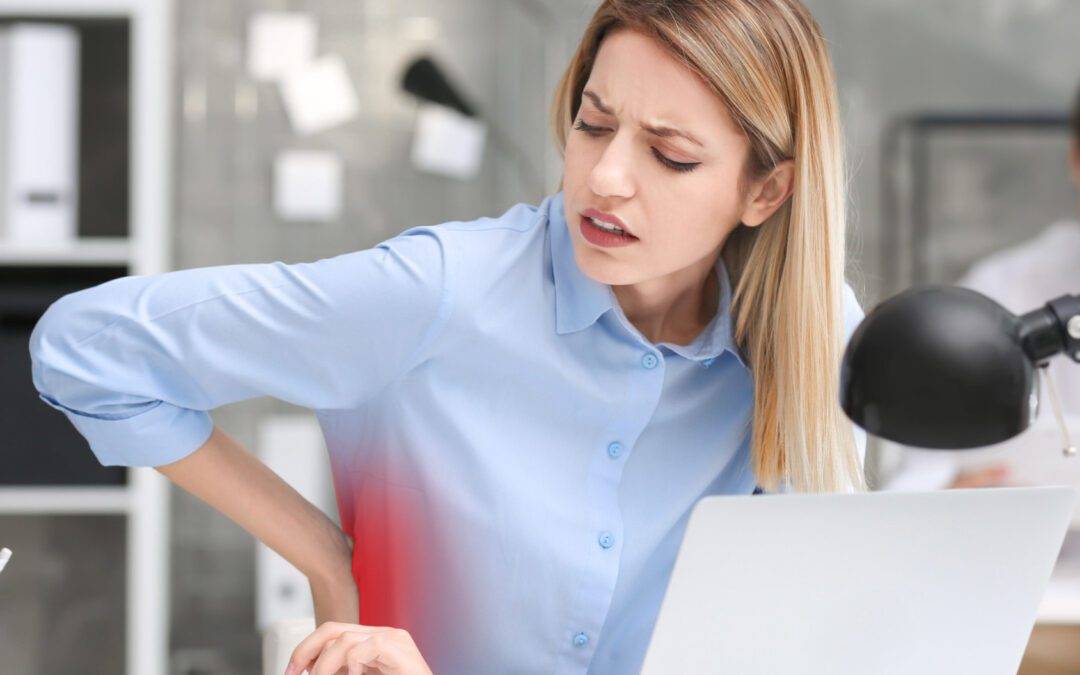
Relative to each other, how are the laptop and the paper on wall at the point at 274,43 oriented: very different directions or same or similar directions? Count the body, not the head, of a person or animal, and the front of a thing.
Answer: very different directions

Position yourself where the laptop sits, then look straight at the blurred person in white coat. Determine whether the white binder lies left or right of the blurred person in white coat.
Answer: left

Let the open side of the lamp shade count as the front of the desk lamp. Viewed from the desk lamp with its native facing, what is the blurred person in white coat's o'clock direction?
The blurred person in white coat is roughly at 3 o'clock from the desk lamp.

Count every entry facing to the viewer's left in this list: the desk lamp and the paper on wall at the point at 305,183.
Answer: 1

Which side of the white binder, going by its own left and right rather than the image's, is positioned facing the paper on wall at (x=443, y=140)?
left

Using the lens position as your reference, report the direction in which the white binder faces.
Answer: facing the viewer

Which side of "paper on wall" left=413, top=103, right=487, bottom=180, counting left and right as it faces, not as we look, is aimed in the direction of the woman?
front

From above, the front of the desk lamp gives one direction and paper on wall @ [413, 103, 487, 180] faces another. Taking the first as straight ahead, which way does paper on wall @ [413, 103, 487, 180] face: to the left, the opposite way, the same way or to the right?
to the left

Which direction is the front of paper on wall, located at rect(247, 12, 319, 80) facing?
toward the camera

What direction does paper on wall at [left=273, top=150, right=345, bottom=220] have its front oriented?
toward the camera

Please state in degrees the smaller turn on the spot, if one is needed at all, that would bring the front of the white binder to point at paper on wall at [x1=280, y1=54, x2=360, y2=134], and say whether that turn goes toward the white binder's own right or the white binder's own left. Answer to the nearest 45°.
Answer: approximately 135° to the white binder's own left
